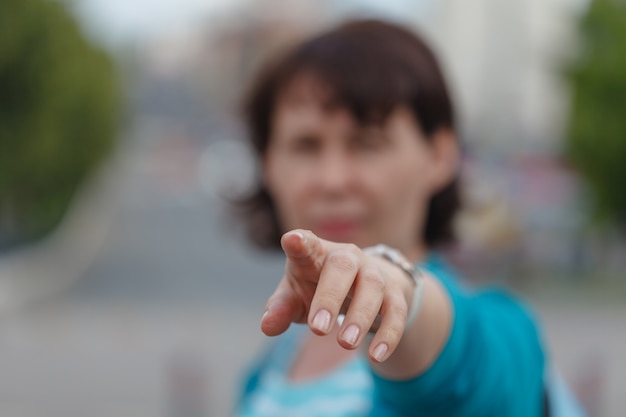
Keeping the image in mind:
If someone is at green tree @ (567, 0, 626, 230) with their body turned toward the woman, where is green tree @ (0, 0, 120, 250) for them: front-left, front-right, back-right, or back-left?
front-right

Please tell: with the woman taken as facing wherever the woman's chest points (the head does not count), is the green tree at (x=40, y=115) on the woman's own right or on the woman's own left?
on the woman's own right

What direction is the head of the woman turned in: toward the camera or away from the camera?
toward the camera

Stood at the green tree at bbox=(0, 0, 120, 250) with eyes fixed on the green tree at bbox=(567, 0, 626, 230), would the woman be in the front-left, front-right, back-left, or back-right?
front-right

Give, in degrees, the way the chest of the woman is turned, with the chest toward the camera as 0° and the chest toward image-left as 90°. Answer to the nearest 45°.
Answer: approximately 45°

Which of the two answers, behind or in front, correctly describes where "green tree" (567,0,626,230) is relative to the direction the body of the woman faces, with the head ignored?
behind

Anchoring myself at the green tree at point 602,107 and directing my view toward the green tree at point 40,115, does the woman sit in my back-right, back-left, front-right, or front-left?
front-left
